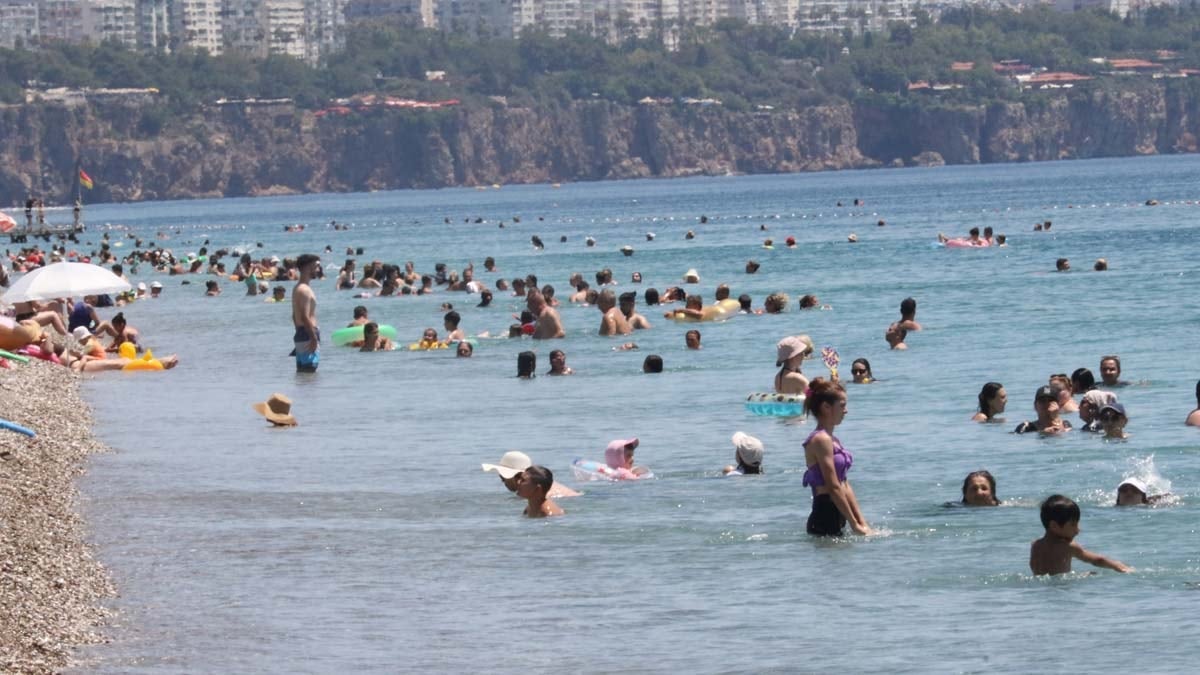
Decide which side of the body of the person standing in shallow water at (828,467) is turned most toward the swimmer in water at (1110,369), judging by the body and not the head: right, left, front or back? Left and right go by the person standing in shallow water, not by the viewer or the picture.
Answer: left
